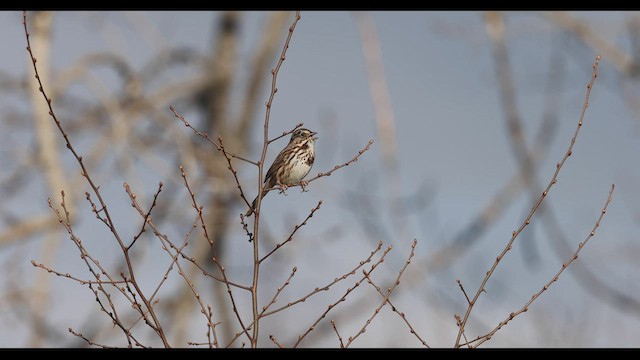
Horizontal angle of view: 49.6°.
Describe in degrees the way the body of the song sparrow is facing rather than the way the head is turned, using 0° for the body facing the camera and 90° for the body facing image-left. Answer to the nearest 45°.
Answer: approximately 270°
